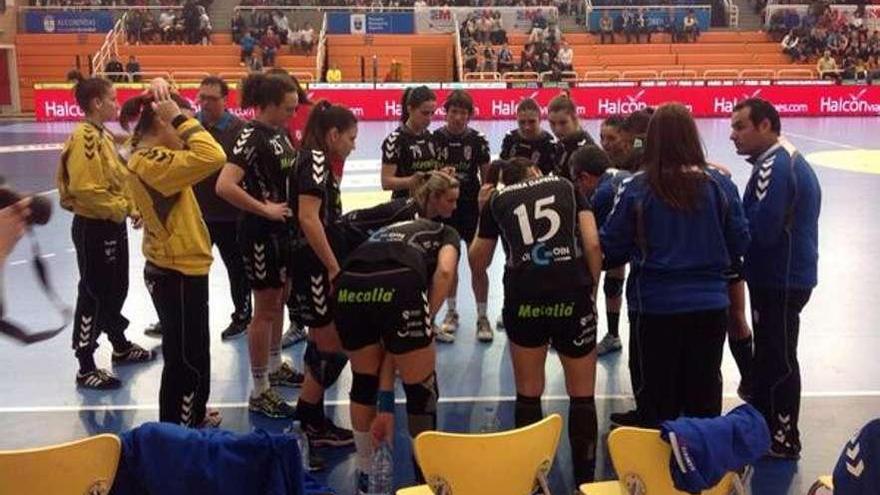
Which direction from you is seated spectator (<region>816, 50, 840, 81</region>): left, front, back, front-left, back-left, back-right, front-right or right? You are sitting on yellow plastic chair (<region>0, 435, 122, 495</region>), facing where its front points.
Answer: front-right

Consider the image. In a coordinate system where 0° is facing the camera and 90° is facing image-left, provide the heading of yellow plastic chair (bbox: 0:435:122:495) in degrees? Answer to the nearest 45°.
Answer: approximately 180°

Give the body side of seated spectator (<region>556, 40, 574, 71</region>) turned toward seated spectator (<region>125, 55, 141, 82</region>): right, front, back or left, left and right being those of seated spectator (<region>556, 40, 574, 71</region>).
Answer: right

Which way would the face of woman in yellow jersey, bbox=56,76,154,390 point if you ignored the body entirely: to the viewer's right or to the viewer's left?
to the viewer's right

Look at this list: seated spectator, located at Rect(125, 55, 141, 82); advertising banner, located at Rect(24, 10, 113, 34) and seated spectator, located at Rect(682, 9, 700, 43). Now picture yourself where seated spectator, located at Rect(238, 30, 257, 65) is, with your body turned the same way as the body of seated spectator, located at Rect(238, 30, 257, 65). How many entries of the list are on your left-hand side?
1

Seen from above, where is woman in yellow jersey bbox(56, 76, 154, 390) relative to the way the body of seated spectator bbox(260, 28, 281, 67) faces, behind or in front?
in front

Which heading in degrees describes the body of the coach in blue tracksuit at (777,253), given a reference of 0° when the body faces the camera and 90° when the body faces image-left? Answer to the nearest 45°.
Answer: approximately 90°

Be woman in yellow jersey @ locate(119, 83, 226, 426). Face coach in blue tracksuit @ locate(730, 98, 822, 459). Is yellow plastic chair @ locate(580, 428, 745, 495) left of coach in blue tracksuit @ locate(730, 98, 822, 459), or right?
right

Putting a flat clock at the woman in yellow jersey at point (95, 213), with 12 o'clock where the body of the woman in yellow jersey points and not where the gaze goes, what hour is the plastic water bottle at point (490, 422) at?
The plastic water bottle is roughly at 1 o'clock from the woman in yellow jersey.

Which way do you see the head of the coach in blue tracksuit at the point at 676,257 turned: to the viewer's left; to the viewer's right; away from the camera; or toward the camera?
away from the camera

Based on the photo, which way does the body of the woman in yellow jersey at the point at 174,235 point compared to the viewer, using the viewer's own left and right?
facing to the right of the viewer

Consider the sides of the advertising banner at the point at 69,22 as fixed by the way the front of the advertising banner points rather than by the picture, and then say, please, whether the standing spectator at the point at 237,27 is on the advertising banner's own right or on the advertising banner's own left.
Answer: on the advertising banner's own left

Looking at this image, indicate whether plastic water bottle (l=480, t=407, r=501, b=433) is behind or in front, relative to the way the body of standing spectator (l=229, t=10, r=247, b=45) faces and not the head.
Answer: in front

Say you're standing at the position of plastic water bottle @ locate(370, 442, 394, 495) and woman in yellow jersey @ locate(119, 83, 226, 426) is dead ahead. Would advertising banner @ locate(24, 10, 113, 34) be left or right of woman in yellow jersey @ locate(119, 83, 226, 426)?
right
